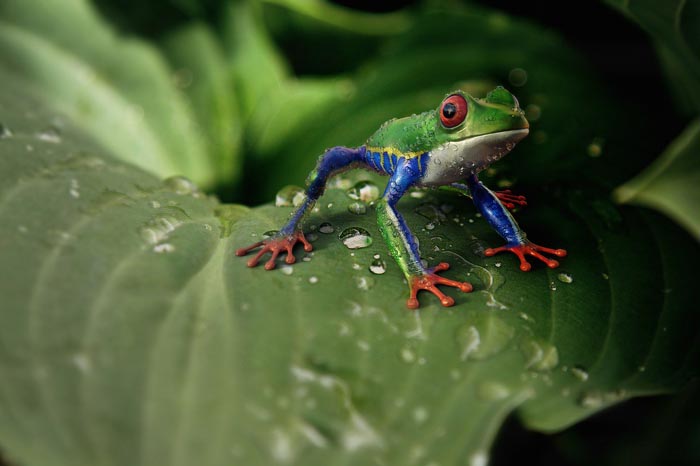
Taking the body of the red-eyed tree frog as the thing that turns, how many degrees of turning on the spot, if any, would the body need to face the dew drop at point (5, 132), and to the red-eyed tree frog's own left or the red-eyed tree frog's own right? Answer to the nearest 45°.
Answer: approximately 135° to the red-eyed tree frog's own right

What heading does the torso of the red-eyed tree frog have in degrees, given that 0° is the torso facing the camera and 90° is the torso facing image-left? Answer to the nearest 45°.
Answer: approximately 315°

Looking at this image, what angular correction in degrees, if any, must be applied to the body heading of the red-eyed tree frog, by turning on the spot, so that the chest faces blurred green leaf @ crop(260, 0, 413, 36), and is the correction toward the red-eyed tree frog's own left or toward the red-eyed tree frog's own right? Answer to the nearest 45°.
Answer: approximately 135° to the red-eyed tree frog's own left

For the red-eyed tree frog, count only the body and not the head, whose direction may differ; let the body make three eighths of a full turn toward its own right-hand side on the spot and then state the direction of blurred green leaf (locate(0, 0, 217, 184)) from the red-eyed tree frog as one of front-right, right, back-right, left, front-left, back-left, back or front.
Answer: front-right
